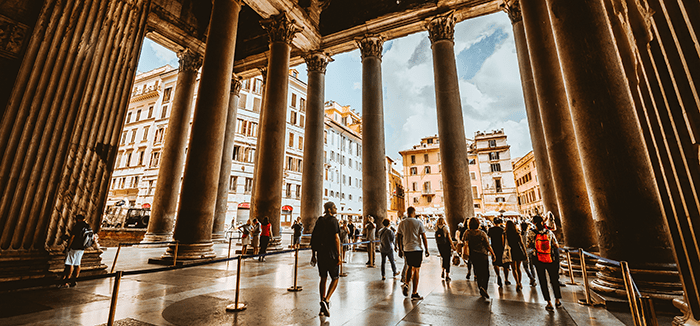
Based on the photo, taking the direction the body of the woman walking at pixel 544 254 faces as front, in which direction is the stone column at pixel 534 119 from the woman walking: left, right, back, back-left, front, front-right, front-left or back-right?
front

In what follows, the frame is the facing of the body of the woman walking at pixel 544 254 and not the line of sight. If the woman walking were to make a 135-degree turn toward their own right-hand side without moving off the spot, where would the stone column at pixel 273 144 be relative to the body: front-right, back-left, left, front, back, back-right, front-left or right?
back-right

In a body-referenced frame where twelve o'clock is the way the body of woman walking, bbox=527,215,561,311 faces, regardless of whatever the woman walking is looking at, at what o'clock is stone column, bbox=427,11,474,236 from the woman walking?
The stone column is roughly at 11 o'clock from the woman walking.

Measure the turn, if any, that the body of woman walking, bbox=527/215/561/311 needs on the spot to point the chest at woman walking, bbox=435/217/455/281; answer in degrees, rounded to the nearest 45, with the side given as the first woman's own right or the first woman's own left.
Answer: approximately 45° to the first woman's own left

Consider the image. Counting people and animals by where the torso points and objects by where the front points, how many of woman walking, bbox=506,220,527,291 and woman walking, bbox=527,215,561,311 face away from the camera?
2

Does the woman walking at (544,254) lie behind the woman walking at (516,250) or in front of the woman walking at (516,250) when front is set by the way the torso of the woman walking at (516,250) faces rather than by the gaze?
behind

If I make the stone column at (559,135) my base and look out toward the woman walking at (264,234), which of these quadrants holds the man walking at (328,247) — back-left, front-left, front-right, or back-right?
front-left

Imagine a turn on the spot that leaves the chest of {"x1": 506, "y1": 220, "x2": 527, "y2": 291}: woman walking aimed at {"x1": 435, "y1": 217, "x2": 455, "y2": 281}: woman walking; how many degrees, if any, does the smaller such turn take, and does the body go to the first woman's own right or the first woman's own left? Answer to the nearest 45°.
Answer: approximately 90° to the first woman's own left

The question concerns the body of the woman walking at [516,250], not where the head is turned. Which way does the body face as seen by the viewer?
away from the camera

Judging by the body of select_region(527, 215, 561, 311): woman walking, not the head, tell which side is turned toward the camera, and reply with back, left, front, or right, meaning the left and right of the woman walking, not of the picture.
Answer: back

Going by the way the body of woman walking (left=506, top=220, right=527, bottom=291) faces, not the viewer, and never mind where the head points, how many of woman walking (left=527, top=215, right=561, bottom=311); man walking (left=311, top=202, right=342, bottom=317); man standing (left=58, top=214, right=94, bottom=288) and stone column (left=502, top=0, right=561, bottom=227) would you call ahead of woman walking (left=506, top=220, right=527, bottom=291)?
1

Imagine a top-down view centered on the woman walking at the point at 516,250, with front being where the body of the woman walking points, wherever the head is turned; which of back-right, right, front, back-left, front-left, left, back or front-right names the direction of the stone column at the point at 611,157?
back-right

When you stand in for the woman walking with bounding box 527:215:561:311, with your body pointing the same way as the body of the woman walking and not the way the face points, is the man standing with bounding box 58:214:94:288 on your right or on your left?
on your left
